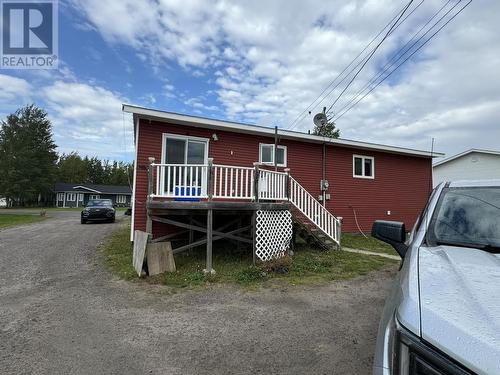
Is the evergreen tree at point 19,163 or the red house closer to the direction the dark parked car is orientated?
the red house

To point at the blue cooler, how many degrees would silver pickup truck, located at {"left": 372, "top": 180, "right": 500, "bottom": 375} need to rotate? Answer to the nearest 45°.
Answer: approximately 135° to its right

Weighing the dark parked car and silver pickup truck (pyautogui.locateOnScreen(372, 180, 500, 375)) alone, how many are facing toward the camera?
2

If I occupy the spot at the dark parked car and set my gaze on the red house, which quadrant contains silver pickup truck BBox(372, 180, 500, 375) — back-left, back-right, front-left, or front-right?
front-right

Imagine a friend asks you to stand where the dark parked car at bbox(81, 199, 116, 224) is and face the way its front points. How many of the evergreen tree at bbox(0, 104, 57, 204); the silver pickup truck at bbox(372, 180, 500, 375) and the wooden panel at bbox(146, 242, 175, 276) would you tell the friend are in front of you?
2

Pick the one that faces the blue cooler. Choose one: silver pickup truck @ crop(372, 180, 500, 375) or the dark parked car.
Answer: the dark parked car

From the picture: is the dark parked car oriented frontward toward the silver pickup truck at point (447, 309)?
yes

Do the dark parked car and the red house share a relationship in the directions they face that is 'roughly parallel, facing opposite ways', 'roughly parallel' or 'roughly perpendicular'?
roughly parallel

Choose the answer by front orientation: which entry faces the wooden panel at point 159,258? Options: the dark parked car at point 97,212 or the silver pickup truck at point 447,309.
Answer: the dark parked car

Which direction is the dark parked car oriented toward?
toward the camera

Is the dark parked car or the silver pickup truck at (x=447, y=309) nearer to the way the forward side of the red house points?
the silver pickup truck

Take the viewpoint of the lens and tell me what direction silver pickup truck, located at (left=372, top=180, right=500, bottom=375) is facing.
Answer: facing the viewer

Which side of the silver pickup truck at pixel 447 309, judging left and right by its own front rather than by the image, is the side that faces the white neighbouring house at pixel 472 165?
back
